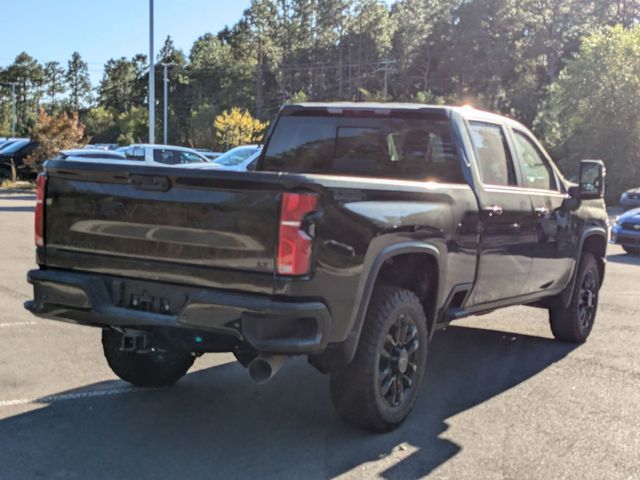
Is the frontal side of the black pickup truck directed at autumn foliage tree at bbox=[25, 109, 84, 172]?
no

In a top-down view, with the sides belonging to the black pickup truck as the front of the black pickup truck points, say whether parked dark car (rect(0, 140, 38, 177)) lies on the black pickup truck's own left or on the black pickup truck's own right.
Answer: on the black pickup truck's own left

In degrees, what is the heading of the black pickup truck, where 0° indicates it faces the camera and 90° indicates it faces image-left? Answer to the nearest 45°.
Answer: approximately 225°
